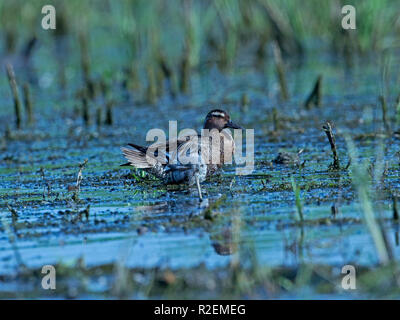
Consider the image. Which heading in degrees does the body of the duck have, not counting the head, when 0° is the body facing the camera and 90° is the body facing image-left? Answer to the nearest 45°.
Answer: approximately 270°

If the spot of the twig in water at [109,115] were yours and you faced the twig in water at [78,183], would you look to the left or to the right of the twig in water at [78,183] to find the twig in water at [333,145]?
left

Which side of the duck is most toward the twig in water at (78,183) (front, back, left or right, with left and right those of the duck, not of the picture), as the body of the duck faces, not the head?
back

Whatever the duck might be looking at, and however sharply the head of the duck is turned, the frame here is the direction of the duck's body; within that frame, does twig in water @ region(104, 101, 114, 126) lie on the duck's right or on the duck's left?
on the duck's left

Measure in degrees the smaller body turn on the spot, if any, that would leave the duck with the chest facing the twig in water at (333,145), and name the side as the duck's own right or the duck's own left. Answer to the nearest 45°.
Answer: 0° — it already faces it

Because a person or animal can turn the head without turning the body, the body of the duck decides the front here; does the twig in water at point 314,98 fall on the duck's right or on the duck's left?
on the duck's left

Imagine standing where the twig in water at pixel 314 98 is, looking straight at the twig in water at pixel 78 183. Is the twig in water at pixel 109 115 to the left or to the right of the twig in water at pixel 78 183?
right
